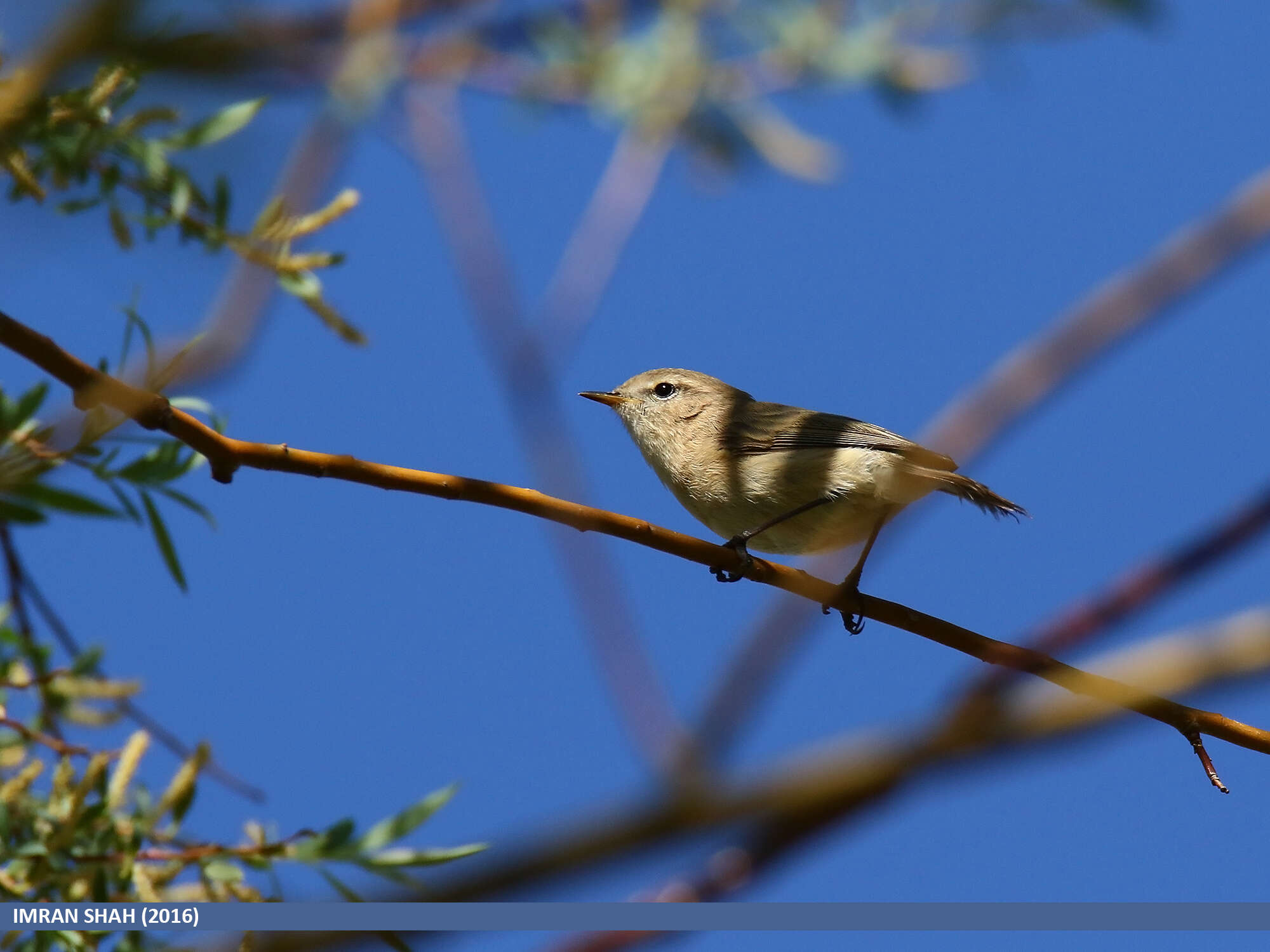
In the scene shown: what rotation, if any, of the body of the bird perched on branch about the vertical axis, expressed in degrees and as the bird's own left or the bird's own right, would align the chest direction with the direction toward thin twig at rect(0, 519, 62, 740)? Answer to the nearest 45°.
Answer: approximately 45° to the bird's own left

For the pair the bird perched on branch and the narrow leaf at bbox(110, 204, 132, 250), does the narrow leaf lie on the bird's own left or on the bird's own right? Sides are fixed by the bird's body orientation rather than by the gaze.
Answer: on the bird's own left

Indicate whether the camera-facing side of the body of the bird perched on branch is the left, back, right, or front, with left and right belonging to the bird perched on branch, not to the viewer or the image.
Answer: left
